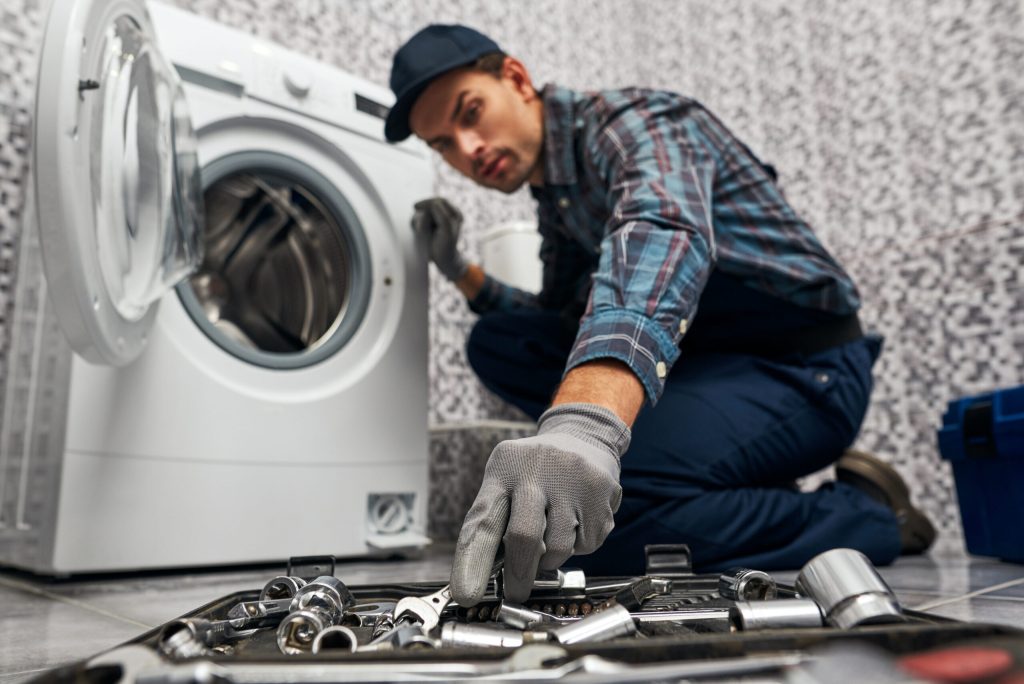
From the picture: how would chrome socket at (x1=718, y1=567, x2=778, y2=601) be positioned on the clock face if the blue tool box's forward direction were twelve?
The chrome socket is roughly at 11 o'clock from the blue tool box.

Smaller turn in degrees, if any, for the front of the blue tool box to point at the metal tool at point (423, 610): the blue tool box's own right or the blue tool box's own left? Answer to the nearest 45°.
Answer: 0° — it already faces it

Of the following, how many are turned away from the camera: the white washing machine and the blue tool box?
0

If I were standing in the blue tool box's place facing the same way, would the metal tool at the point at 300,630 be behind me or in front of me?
in front

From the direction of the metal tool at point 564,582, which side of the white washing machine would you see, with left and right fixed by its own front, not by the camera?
front

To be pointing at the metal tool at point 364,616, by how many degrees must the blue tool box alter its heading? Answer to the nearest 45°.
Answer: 0° — it already faces it

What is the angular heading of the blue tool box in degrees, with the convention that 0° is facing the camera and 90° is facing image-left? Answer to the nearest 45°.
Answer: approximately 45°

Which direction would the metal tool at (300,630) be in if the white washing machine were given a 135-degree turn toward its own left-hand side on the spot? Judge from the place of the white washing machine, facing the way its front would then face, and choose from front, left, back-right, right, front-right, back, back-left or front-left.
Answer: back

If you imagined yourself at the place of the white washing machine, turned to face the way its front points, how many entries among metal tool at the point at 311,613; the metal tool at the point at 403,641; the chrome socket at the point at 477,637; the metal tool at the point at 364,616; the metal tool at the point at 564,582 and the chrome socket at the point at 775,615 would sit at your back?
0

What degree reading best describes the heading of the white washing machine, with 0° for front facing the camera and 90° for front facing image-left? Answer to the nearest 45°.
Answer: approximately 315°

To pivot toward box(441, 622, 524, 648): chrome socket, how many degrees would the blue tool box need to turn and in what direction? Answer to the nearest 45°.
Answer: approximately 45° to its left

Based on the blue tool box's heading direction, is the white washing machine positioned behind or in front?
in front

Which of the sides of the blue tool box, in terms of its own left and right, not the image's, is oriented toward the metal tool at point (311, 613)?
front

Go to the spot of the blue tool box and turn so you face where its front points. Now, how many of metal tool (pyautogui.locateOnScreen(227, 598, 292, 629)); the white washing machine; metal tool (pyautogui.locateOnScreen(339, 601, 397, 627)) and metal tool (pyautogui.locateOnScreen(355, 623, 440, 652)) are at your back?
0
